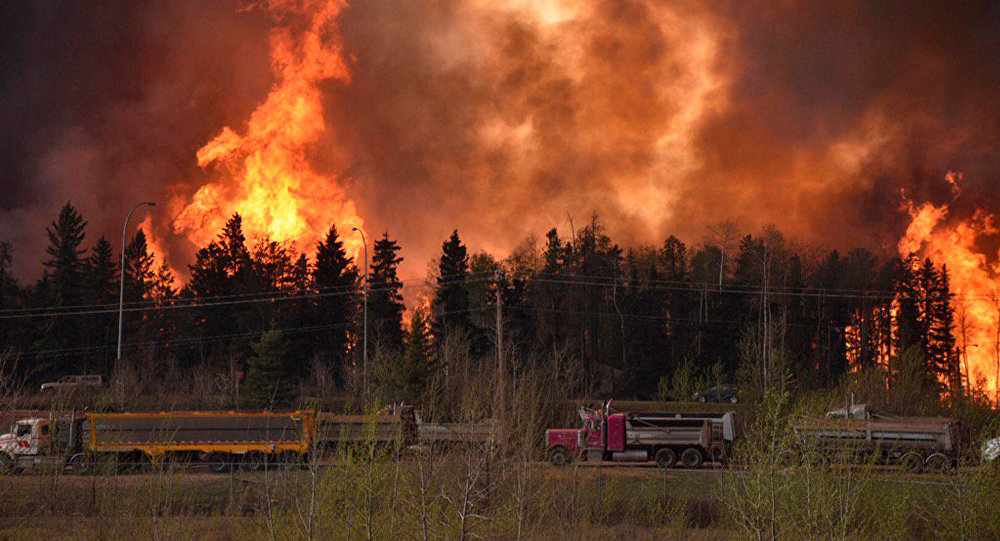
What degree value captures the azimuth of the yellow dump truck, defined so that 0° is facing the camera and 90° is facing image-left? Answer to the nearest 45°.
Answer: approximately 90°

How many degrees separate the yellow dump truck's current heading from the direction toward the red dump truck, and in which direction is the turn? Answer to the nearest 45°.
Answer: approximately 180°

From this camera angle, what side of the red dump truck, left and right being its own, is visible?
left

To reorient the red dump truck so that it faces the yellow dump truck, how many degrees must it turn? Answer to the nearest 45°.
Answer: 0° — it already faces it

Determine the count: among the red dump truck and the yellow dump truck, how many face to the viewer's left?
2
